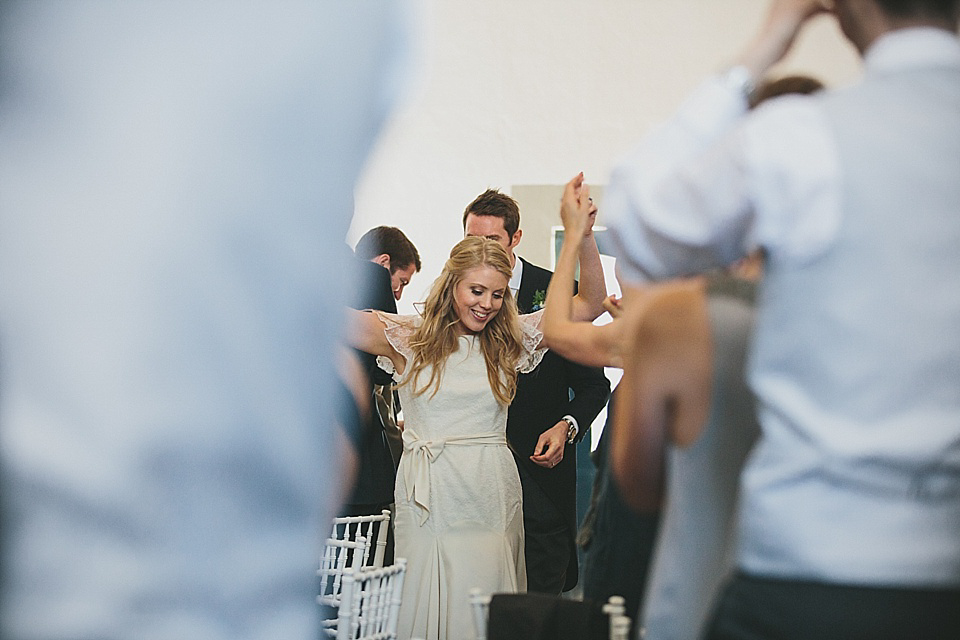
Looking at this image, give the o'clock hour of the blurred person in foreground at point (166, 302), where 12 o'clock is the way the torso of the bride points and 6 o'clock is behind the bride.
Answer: The blurred person in foreground is roughly at 12 o'clock from the bride.

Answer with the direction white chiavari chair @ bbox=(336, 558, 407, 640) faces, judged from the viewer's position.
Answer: facing away from the viewer and to the left of the viewer

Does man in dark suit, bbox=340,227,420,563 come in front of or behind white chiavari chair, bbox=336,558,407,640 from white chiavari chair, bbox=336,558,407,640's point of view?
in front

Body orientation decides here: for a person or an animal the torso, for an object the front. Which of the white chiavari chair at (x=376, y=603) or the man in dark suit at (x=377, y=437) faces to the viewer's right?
the man in dark suit

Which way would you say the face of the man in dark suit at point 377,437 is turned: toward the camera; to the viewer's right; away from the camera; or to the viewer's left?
to the viewer's right

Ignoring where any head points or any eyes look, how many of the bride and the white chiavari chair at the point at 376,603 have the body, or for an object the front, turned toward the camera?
1

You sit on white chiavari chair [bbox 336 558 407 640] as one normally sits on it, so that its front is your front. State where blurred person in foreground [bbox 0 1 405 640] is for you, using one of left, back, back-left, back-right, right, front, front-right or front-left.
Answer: back-left

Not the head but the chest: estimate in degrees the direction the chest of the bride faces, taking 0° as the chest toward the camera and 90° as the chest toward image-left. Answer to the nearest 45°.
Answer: approximately 0°

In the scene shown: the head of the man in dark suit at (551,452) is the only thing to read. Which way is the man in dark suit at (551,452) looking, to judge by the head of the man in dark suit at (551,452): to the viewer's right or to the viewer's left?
to the viewer's left

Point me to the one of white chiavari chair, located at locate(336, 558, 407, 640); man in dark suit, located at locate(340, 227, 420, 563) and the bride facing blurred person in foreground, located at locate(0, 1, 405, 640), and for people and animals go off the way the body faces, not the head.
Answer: the bride
